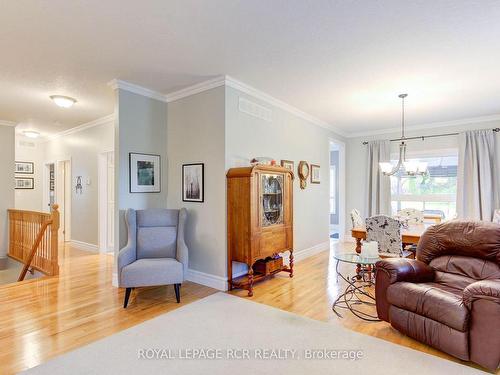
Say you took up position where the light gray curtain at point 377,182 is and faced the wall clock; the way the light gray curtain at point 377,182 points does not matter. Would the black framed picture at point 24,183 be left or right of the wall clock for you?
right

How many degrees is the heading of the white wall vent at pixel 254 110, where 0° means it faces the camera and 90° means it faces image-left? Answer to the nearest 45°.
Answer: approximately 315°

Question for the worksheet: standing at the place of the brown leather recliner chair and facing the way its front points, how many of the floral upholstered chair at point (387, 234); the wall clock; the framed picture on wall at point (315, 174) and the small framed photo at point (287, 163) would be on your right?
4

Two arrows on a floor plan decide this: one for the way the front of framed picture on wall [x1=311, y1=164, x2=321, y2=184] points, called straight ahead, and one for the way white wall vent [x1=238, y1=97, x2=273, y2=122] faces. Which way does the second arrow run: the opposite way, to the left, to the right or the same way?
the same way

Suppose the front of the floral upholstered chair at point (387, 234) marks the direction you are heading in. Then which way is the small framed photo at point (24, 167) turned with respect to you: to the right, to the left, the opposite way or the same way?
to the right

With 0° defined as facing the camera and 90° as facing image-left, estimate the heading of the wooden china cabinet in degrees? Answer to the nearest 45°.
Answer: approximately 315°

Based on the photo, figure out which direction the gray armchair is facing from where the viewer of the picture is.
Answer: facing the viewer

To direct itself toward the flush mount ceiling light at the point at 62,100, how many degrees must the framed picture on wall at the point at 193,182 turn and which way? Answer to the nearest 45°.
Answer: approximately 45° to its right

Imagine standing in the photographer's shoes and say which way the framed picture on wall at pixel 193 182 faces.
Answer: facing the viewer and to the left of the viewer

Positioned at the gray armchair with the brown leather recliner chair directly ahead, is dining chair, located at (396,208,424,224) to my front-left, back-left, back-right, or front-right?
front-left

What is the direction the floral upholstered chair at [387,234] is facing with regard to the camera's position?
facing away from the viewer and to the right of the viewer

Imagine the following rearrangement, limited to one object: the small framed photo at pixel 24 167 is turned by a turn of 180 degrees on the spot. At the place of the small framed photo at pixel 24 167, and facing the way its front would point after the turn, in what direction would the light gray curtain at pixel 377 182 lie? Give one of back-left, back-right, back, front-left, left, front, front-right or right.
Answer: back-right
